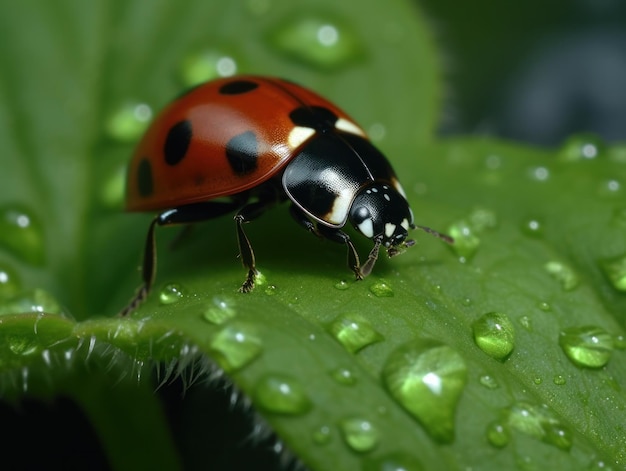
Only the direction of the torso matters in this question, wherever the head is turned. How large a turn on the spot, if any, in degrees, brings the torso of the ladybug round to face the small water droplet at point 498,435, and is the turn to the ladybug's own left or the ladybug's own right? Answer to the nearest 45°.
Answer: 0° — it already faces it

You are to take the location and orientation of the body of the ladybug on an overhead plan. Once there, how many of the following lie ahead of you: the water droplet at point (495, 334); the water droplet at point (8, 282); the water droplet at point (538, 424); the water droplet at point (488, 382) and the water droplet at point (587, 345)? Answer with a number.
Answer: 4

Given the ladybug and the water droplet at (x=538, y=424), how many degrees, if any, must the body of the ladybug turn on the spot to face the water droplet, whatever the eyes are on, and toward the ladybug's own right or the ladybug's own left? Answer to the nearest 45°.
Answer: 0° — it already faces it

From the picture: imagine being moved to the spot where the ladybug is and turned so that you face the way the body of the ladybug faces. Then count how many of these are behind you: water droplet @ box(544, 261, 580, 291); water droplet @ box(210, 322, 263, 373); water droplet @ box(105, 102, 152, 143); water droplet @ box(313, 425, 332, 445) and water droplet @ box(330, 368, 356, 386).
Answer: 1

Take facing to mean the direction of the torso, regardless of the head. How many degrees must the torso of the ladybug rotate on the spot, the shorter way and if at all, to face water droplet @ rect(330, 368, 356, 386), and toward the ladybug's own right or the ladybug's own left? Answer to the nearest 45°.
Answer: approximately 45° to the ladybug's own right

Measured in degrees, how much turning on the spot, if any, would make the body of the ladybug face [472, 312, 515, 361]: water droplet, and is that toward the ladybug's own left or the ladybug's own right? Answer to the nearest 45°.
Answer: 0° — it already faces it

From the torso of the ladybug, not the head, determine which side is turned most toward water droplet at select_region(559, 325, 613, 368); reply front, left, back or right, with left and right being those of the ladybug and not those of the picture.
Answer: front

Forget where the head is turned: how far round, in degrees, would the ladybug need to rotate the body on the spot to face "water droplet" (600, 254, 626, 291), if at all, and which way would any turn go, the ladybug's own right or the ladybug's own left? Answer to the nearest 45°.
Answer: approximately 45° to the ladybug's own left

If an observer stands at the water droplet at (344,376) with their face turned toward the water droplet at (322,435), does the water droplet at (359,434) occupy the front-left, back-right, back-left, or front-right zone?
front-left

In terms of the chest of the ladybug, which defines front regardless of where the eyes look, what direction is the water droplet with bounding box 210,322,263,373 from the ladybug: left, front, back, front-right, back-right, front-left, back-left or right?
front-right

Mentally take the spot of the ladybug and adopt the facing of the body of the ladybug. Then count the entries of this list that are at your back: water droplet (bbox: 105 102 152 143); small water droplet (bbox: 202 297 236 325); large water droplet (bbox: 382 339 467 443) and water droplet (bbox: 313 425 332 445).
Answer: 1

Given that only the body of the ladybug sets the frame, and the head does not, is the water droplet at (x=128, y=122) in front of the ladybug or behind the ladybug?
behind
